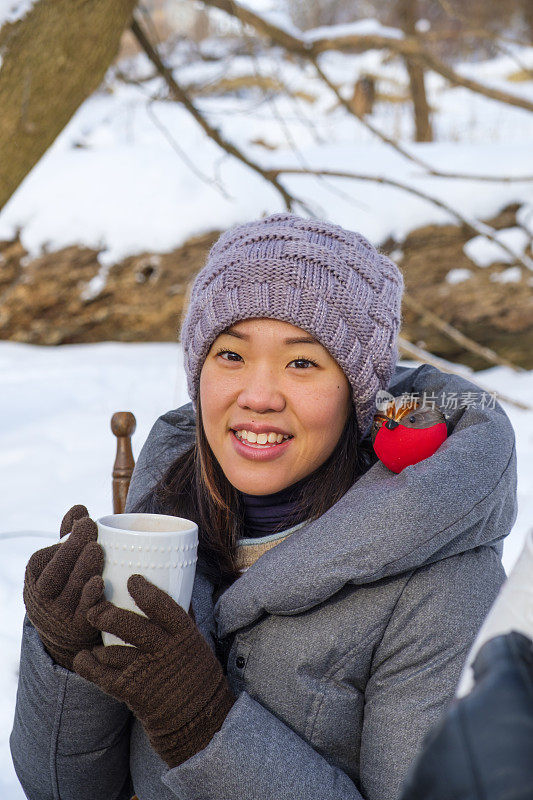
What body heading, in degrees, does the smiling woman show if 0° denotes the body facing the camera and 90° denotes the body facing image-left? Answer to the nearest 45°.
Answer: approximately 45°
